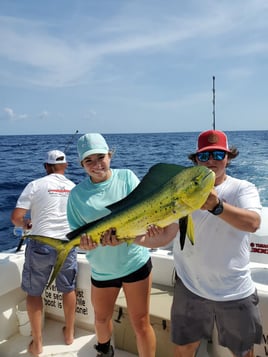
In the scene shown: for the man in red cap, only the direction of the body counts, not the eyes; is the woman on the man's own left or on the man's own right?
on the man's own right

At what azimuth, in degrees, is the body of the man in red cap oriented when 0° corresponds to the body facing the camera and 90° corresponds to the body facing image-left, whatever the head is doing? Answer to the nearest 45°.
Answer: approximately 0°
